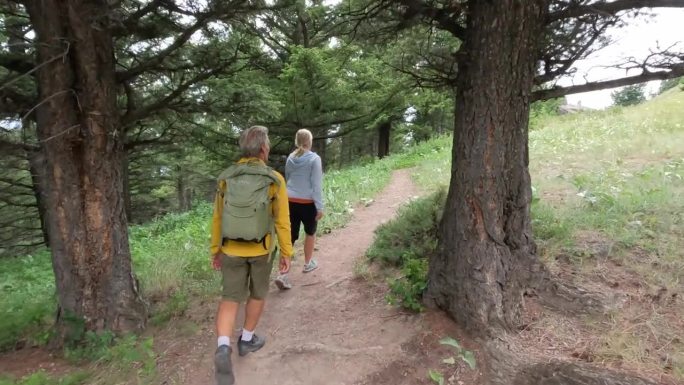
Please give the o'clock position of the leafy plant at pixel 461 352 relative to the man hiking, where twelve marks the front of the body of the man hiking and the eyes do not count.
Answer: The leafy plant is roughly at 2 o'clock from the man hiking.

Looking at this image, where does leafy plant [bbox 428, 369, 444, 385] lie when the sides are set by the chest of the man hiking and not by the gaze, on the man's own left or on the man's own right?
on the man's own right

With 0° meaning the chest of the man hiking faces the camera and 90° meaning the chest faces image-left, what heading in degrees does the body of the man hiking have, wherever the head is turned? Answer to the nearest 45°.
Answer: approximately 225°

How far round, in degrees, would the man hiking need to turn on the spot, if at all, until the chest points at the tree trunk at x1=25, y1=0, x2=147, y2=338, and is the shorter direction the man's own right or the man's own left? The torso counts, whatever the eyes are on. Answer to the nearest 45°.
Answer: approximately 90° to the man's own left
